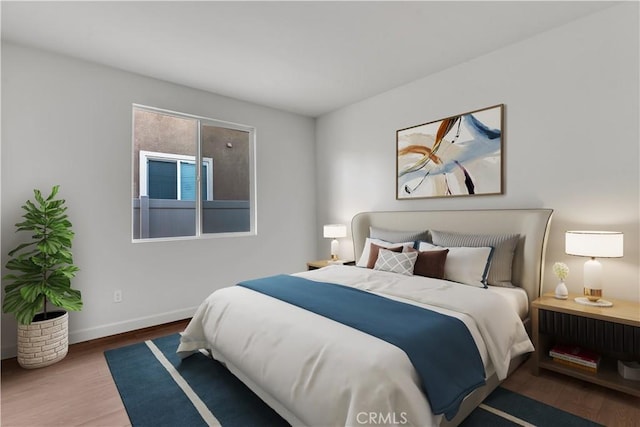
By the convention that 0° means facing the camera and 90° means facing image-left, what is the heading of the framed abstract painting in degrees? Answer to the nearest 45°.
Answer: approximately 45°

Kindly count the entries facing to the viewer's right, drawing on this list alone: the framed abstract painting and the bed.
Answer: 0

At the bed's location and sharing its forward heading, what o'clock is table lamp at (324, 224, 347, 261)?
The table lamp is roughly at 4 o'clock from the bed.

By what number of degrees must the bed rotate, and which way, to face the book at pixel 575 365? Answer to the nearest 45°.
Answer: approximately 135° to its left

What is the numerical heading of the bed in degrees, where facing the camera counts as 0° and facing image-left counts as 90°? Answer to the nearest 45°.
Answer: approximately 45°

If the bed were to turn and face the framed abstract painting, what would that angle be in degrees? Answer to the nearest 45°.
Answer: approximately 180°

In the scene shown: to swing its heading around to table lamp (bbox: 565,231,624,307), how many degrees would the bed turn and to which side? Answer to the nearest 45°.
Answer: approximately 135° to its left
